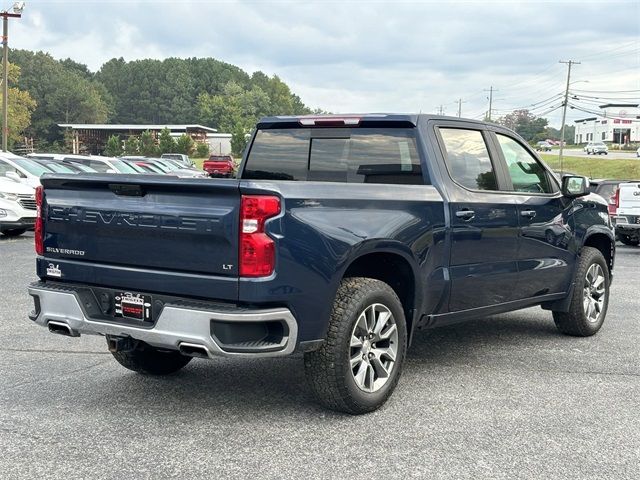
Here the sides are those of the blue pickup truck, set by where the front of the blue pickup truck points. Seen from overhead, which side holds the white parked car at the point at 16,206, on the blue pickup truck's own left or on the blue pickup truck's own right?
on the blue pickup truck's own left

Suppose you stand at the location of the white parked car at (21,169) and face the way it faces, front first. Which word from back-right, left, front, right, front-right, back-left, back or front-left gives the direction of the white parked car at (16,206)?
front-right

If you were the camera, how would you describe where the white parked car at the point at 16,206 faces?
facing the viewer and to the right of the viewer

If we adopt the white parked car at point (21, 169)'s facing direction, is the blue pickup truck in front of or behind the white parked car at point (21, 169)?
in front

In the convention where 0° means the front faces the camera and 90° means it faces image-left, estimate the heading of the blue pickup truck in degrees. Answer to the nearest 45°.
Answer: approximately 225°

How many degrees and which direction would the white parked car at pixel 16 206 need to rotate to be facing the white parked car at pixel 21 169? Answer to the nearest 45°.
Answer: approximately 135° to its left
